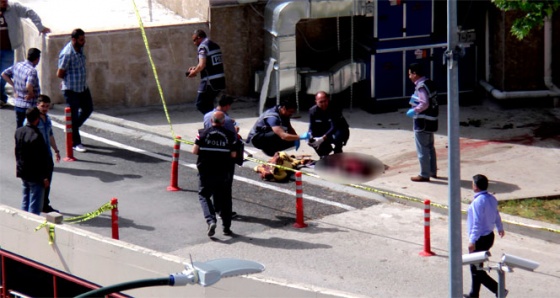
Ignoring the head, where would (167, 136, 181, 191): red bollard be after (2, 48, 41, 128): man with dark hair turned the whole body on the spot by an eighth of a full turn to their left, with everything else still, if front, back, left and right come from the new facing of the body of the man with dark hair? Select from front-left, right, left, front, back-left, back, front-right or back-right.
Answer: back-right

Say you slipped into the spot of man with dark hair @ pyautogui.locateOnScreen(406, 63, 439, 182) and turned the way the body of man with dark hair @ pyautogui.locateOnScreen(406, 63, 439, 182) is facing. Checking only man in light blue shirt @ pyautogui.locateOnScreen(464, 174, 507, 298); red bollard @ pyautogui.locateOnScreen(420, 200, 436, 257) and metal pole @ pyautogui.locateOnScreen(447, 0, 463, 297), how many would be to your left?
3

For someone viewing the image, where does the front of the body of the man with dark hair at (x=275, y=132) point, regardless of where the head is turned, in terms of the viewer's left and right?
facing to the right of the viewer

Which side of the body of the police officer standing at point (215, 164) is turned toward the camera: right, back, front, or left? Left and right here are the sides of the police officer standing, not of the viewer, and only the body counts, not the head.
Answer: back

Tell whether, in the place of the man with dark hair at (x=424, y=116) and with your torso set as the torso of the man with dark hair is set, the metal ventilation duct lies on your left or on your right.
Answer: on your right

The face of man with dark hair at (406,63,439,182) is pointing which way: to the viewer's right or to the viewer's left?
to the viewer's left

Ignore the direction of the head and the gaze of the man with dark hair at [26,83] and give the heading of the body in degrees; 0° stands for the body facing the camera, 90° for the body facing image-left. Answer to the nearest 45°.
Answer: approximately 225°

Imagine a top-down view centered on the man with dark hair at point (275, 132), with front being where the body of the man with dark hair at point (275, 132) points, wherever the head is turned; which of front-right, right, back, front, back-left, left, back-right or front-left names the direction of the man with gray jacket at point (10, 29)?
back-left

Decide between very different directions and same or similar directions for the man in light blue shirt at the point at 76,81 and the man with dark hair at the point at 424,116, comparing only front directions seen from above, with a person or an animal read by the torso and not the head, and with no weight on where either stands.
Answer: very different directions

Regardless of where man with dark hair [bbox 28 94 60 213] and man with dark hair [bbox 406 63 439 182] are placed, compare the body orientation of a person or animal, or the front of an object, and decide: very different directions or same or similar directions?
very different directions

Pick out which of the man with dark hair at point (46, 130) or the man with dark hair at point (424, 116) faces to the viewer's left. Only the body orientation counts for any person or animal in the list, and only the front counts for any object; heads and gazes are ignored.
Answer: the man with dark hair at point (424, 116)

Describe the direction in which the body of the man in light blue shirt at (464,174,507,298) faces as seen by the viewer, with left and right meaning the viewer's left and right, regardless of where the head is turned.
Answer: facing away from the viewer and to the left of the viewer
